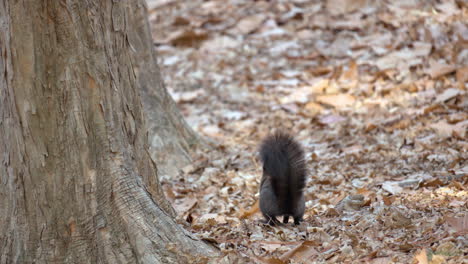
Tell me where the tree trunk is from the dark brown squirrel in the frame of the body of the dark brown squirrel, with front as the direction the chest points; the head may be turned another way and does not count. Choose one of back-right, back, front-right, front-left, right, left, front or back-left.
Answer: back-left

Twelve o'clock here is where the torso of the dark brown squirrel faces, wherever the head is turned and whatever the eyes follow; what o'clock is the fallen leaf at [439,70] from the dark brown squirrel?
The fallen leaf is roughly at 1 o'clock from the dark brown squirrel.

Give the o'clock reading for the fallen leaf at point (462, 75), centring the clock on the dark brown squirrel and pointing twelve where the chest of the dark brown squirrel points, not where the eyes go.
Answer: The fallen leaf is roughly at 1 o'clock from the dark brown squirrel.

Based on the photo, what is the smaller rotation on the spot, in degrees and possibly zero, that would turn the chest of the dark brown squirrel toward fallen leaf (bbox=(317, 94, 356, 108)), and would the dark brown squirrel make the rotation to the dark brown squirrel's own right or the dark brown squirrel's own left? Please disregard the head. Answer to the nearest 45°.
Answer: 0° — it already faces it

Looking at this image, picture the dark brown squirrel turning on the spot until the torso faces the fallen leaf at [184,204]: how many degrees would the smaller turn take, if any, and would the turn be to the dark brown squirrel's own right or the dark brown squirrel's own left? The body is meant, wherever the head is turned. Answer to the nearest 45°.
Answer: approximately 45° to the dark brown squirrel's own left

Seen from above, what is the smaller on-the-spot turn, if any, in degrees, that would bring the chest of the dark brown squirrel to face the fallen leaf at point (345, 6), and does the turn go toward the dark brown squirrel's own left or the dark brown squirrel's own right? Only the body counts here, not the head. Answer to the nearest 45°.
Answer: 0° — it already faces it

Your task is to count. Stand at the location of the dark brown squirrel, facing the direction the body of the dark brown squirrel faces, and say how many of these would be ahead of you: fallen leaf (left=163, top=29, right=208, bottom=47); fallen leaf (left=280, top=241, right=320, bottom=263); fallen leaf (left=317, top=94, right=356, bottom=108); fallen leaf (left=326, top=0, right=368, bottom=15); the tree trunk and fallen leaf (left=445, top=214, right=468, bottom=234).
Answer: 3

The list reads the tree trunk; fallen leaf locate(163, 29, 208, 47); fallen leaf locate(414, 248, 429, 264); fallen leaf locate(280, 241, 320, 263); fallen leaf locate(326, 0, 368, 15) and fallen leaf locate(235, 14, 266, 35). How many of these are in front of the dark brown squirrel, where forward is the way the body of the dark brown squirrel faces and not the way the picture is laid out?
3

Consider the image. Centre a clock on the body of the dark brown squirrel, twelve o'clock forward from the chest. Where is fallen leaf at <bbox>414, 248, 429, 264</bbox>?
The fallen leaf is roughly at 5 o'clock from the dark brown squirrel.

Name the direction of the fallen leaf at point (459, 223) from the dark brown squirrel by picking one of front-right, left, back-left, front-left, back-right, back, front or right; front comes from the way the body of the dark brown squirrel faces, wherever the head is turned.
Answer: back-right

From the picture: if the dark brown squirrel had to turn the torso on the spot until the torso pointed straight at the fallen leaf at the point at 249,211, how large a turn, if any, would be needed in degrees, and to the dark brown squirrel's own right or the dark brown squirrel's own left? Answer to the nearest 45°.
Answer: approximately 45° to the dark brown squirrel's own left

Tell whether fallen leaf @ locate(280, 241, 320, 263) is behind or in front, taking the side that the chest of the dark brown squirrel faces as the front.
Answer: behind

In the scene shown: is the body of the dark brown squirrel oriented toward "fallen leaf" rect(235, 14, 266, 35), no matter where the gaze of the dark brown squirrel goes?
yes

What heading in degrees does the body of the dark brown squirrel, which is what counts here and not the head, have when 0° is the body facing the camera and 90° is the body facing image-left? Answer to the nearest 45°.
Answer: approximately 180°

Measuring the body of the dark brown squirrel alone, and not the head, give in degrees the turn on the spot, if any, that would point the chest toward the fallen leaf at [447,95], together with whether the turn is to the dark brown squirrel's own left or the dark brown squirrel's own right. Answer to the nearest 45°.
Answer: approximately 45° to the dark brown squirrel's own right
